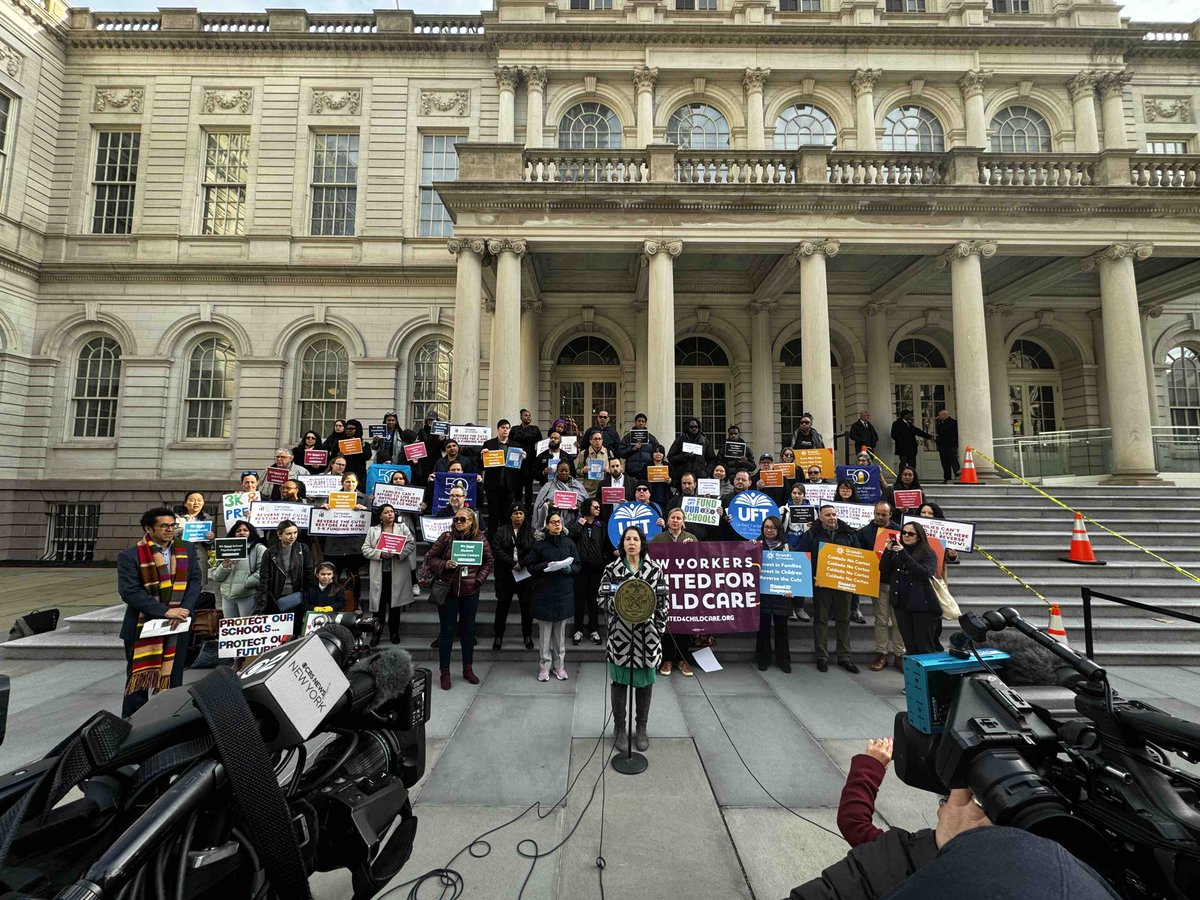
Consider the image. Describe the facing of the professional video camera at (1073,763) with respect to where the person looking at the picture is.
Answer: facing away from the viewer and to the left of the viewer

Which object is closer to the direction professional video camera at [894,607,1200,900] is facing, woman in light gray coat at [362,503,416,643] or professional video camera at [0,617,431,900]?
the woman in light gray coat

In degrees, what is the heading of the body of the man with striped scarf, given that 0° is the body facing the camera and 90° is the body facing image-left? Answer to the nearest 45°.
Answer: approximately 315°

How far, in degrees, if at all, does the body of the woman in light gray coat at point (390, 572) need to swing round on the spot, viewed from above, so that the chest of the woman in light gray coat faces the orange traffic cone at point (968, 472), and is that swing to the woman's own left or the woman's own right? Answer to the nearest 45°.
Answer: approximately 90° to the woman's own left

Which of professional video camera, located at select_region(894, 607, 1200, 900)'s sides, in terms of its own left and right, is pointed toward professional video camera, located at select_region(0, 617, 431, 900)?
left

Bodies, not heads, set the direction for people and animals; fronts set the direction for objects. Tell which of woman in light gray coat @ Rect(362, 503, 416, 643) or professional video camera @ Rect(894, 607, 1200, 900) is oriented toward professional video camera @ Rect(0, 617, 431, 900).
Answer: the woman in light gray coat

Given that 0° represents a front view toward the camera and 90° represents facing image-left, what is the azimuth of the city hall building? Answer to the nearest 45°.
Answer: approximately 0°
